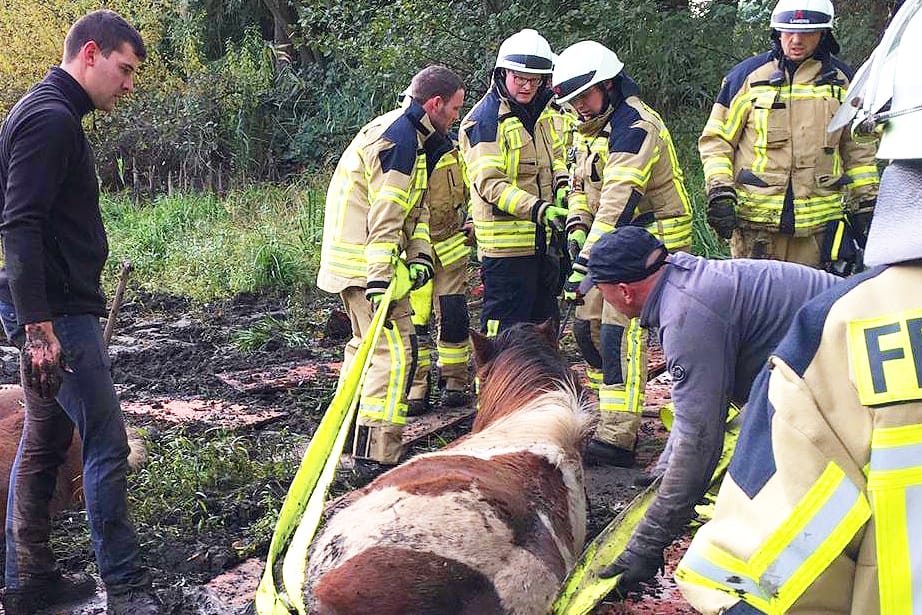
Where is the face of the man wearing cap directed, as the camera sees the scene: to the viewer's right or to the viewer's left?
to the viewer's left

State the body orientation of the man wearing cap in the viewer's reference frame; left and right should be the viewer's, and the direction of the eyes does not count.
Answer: facing to the left of the viewer

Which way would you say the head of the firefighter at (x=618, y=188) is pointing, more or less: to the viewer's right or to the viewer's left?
to the viewer's left

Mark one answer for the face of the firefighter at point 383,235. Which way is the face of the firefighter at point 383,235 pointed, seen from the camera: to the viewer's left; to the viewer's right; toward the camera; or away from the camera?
to the viewer's right

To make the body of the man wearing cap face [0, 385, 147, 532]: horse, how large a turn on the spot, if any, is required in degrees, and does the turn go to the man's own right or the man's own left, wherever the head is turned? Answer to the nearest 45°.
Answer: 0° — they already face it

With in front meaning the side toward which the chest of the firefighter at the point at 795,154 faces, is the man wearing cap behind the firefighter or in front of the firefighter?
in front

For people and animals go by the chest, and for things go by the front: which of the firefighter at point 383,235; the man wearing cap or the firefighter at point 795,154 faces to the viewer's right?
the firefighter at point 383,235

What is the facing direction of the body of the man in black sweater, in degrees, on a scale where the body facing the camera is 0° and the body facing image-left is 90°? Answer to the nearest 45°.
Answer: approximately 270°

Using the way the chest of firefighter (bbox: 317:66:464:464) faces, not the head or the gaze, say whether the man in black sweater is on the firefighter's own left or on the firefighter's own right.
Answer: on the firefighter's own right

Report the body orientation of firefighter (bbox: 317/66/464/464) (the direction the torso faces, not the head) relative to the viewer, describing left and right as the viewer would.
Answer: facing to the right of the viewer

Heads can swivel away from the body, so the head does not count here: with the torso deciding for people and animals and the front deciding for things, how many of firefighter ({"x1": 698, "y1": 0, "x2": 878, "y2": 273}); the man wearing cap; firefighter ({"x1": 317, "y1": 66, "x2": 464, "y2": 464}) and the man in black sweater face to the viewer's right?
2

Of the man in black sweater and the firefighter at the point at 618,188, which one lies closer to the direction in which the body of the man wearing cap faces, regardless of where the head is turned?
the man in black sweater

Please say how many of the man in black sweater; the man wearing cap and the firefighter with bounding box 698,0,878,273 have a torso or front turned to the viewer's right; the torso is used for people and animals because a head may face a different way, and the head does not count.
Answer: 1

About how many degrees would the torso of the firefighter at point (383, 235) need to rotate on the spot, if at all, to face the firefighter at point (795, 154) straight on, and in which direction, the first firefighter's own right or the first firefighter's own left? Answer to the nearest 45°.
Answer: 0° — they already face them
